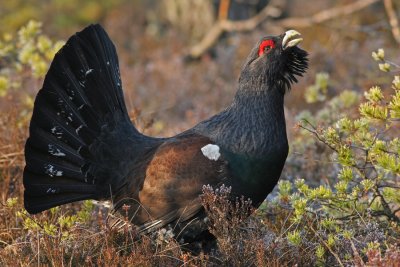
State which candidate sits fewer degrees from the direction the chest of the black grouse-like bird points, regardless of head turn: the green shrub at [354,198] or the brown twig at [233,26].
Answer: the green shrub

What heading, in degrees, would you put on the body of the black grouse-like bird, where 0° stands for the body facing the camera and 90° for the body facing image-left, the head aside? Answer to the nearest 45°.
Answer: approximately 270°

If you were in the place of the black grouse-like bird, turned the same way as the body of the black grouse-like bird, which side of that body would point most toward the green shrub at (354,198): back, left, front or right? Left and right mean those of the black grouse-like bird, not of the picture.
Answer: front

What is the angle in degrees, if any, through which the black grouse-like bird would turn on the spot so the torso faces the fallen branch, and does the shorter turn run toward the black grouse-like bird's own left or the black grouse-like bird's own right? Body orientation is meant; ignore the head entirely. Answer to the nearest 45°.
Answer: approximately 45° to the black grouse-like bird's own left

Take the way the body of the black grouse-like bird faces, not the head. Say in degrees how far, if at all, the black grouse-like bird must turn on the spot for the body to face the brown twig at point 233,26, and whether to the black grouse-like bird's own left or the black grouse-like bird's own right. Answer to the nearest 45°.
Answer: approximately 90° to the black grouse-like bird's own left

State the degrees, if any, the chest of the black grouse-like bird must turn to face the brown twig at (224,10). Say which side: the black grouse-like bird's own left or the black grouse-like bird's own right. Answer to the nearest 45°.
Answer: approximately 90° to the black grouse-like bird's own left
